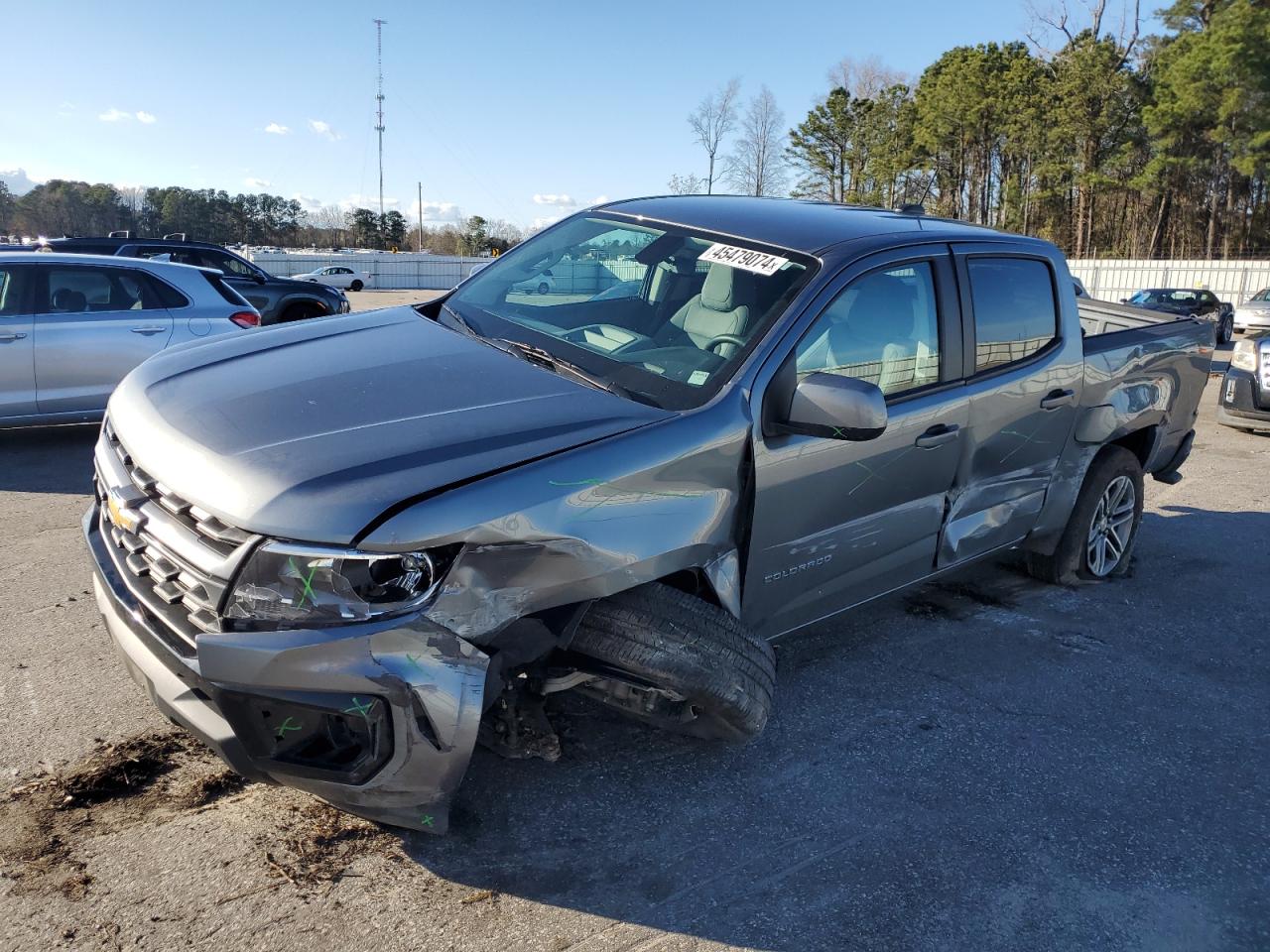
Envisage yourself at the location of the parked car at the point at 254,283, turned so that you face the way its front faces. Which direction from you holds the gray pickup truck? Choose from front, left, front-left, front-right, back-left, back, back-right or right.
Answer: right

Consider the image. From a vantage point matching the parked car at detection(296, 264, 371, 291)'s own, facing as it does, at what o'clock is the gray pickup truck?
The gray pickup truck is roughly at 9 o'clock from the parked car.

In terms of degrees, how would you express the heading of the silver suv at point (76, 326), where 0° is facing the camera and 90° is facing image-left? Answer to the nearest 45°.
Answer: approximately 90°

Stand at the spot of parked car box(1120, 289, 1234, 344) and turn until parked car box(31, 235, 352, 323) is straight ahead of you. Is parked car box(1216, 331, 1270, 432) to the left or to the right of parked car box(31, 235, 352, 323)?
left

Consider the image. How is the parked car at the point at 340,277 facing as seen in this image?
to the viewer's left

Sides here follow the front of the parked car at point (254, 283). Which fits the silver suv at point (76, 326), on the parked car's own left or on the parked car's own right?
on the parked car's own right

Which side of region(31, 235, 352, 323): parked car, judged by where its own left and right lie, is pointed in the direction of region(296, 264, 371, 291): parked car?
left

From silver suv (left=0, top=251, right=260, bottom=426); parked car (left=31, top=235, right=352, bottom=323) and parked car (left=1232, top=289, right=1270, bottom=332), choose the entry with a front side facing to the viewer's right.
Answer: parked car (left=31, top=235, right=352, bottom=323)

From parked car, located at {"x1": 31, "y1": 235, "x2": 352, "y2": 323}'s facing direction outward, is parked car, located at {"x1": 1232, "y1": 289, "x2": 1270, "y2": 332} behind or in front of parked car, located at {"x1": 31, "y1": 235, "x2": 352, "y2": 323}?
in front

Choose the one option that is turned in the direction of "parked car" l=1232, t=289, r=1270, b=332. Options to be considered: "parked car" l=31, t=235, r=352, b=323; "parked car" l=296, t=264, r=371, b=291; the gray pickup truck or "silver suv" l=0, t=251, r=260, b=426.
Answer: "parked car" l=31, t=235, r=352, b=323
